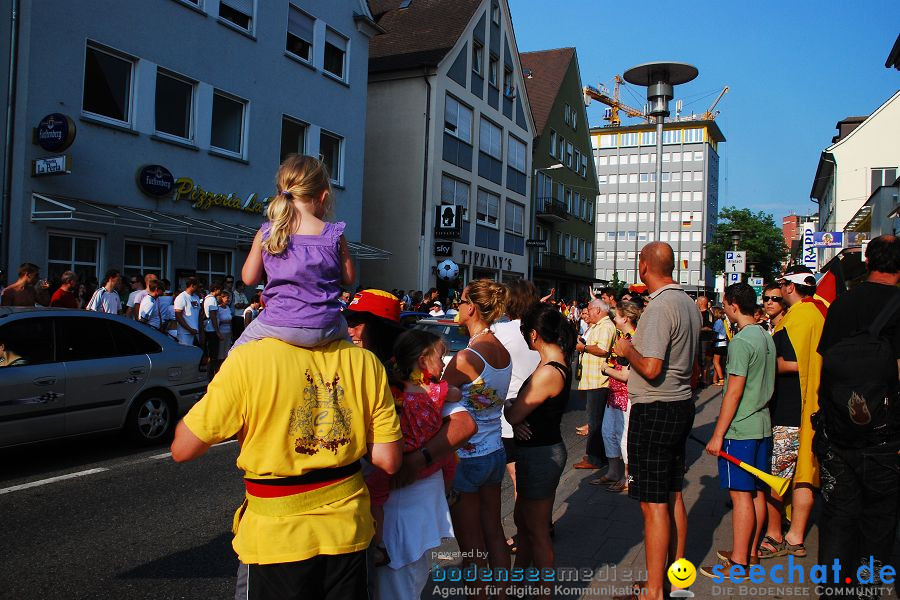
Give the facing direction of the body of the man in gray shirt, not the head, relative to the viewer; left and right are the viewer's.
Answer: facing away from the viewer and to the left of the viewer

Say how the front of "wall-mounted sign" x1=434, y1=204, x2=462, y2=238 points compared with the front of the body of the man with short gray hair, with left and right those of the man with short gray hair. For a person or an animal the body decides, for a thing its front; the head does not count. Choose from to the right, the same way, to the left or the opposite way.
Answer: to the left

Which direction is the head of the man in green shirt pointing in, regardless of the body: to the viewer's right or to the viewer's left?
to the viewer's left

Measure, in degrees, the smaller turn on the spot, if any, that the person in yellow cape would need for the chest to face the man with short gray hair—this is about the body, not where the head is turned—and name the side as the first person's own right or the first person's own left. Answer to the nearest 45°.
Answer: approximately 45° to the first person's own right

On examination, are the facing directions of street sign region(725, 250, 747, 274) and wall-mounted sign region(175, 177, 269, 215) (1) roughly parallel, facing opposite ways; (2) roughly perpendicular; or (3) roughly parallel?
roughly perpendicular

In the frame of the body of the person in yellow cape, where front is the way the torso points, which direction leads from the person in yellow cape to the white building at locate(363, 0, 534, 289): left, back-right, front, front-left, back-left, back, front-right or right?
front-right

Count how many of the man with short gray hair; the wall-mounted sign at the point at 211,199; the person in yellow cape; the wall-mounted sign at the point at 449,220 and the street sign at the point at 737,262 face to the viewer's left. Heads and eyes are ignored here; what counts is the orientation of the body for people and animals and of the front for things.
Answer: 2

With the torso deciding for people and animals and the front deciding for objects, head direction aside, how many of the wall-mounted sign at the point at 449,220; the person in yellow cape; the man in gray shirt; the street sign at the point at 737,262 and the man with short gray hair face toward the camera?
2

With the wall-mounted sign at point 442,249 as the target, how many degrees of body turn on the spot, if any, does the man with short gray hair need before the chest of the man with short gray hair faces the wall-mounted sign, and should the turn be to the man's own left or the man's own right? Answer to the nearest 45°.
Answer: approximately 90° to the man's own right

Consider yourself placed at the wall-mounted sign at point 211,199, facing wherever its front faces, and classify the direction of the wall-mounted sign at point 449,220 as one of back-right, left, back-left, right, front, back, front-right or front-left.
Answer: left

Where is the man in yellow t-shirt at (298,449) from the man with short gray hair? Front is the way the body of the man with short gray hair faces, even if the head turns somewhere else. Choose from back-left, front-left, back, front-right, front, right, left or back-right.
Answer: left

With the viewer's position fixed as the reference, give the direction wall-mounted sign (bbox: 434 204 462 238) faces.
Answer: facing the viewer

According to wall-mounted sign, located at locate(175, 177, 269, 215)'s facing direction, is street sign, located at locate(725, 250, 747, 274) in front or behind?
in front

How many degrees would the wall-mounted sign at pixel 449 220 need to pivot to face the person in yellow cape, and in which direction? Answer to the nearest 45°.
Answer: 0° — it already faces them

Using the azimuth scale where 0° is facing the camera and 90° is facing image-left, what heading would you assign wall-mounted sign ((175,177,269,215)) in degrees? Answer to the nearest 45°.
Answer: approximately 315°

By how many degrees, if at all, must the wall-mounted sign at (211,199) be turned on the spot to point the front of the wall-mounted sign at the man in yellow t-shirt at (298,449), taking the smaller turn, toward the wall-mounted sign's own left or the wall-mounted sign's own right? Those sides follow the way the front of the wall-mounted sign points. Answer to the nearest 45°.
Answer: approximately 45° to the wall-mounted sign's own right
